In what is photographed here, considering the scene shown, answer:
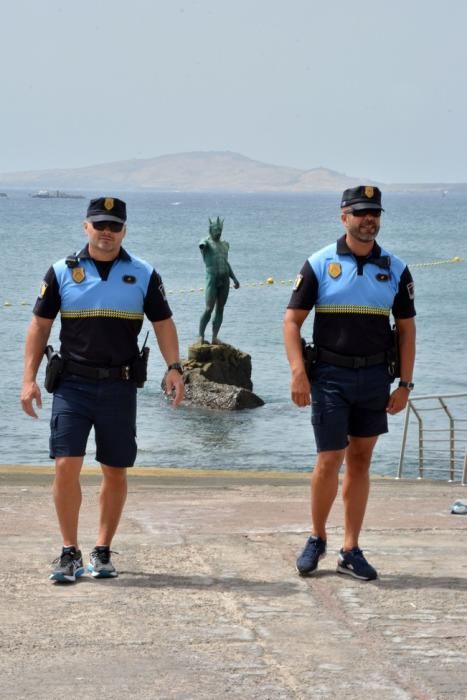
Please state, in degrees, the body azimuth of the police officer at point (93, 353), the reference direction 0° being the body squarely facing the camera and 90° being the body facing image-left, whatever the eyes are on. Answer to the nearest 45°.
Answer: approximately 0°

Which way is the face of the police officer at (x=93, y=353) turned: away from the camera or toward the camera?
toward the camera

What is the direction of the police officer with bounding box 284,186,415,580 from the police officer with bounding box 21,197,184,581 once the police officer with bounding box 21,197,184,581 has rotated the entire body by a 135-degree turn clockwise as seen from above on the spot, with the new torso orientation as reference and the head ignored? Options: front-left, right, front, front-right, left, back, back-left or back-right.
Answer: back-right

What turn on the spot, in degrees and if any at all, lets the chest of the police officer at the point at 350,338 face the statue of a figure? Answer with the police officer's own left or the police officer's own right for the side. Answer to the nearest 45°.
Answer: approximately 180°

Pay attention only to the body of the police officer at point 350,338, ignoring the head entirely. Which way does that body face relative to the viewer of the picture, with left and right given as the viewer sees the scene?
facing the viewer

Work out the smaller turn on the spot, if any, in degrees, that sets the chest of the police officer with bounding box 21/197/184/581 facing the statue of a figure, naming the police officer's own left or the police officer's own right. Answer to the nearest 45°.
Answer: approximately 180°
